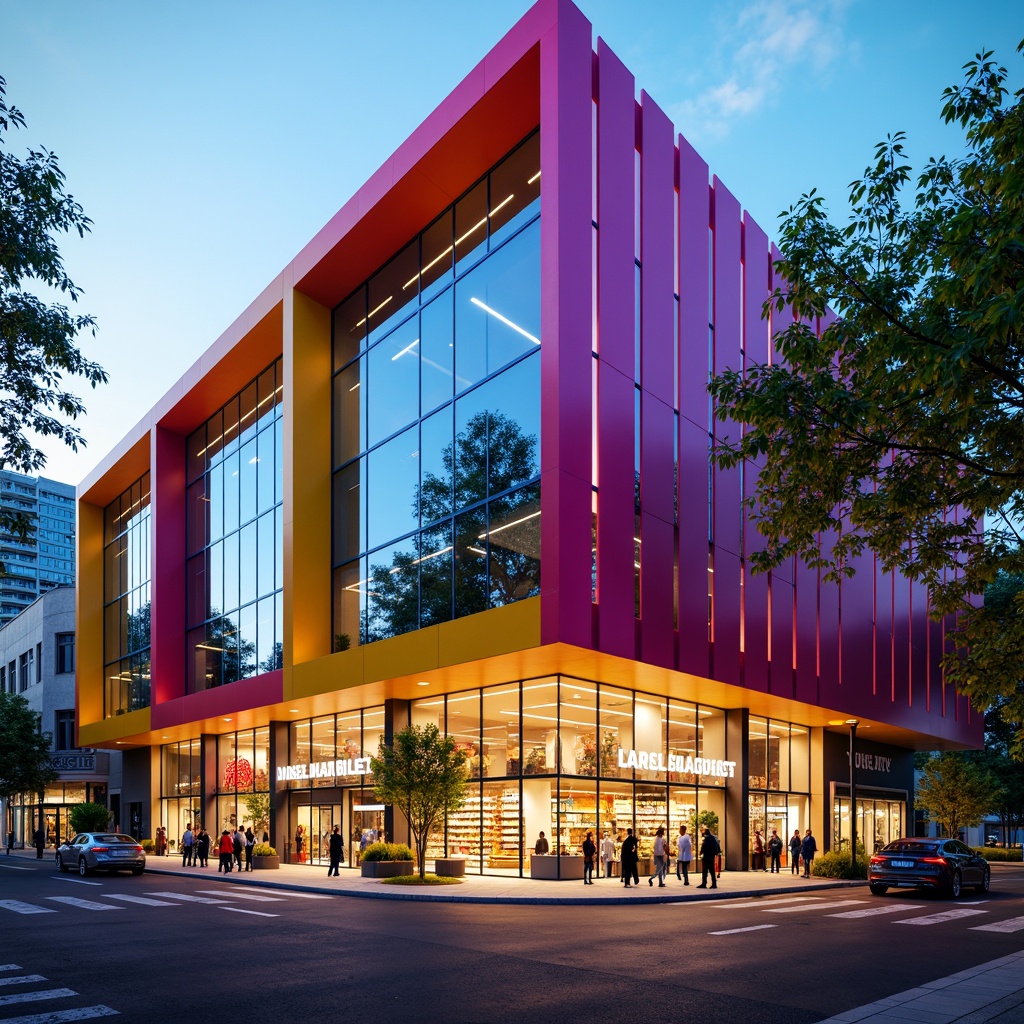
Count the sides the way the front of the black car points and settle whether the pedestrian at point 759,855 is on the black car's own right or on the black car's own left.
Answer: on the black car's own left

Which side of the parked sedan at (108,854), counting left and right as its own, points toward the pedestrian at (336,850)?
back

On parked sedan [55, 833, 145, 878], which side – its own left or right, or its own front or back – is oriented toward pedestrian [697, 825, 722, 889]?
back

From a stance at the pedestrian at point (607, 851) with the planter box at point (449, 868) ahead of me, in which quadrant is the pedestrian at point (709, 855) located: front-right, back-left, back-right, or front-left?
back-left

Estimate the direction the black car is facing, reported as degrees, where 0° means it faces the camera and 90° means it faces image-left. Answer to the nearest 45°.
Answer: approximately 225°
